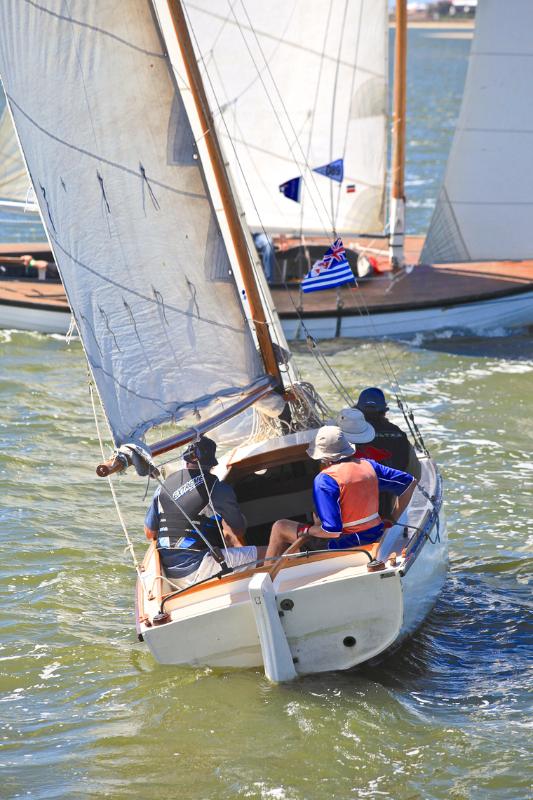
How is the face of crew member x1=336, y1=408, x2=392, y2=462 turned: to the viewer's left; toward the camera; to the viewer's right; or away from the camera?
away from the camera

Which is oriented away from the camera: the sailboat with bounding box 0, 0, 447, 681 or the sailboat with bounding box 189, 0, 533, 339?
the sailboat with bounding box 0, 0, 447, 681

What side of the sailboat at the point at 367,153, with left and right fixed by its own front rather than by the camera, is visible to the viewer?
right

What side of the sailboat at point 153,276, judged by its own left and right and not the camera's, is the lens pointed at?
back

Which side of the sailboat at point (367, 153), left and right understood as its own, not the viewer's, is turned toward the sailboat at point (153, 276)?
right

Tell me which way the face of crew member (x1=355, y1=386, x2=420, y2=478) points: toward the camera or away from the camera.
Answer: away from the camera

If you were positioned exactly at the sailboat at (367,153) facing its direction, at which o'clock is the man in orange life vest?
The man in orange life vest is roughly at 3 o'clock from the sailboat.

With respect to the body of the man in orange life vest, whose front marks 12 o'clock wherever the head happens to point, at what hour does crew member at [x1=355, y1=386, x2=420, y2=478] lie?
The crew member is roughly at 2 o'clock from the man in orange life vest.

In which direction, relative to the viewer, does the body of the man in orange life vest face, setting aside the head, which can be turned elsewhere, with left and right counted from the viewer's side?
facing away from the viewer and to the left of the viewer

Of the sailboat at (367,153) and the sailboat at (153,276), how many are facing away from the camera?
1
